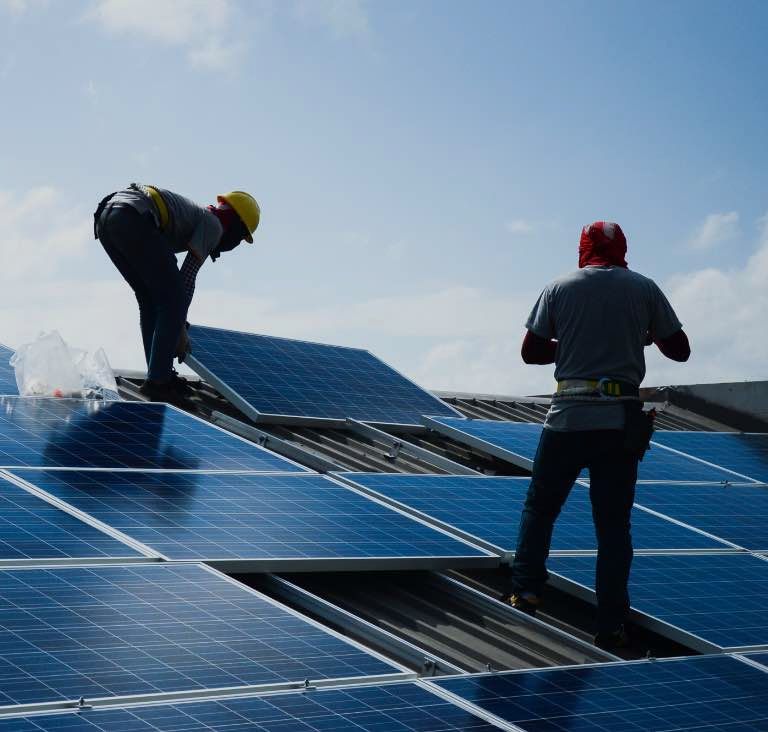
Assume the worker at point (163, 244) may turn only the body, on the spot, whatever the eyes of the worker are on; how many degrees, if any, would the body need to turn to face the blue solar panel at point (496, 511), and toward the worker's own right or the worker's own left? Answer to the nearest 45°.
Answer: approximately 45° to the worker's own right

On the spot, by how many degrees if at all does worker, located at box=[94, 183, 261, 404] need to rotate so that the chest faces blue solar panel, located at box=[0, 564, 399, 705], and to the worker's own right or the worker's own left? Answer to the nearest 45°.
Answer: approximately 90° to the worker's own right

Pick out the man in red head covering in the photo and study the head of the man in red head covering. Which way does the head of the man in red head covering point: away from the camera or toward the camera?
away from the camera

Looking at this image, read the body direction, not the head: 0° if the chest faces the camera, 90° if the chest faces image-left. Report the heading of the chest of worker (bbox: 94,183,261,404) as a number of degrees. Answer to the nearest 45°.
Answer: approximately 270°

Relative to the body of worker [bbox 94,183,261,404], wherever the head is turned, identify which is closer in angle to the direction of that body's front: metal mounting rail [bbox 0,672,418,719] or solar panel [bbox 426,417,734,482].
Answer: the solar panel

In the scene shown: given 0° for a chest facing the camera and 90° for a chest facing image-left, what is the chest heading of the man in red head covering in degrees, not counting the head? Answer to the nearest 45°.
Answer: approximately 180°

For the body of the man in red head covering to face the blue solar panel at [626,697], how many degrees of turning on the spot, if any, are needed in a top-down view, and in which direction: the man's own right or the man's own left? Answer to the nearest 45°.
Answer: approximately 180°

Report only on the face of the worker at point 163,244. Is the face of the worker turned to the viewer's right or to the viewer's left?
to the viewer's right
